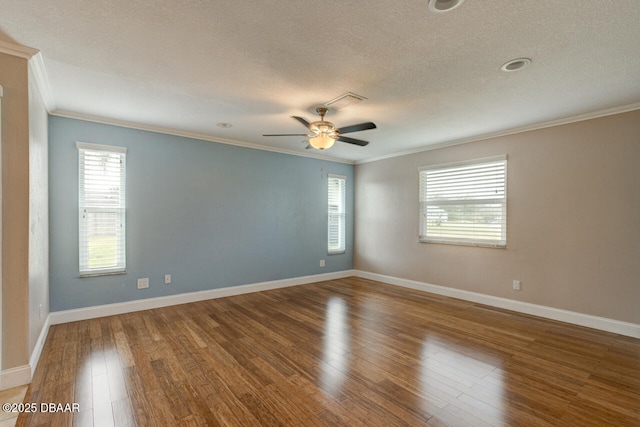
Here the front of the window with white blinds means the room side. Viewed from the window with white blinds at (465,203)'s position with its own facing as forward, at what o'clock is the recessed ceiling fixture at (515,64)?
The recessed ceiling fixture is roughly at 10 o'clock from the window with white blinds.

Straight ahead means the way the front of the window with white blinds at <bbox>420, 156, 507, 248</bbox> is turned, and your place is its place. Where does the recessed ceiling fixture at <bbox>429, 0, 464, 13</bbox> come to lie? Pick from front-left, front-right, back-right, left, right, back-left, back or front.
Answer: front-left

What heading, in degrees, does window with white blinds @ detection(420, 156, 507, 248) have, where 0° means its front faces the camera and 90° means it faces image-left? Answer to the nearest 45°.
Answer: approximately 45°

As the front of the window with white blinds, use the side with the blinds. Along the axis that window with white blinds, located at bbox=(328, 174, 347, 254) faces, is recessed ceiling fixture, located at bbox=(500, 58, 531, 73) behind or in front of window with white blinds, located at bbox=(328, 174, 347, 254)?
in front

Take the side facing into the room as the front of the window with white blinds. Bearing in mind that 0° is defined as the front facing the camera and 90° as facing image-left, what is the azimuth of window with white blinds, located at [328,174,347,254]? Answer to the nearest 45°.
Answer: approximately 315°

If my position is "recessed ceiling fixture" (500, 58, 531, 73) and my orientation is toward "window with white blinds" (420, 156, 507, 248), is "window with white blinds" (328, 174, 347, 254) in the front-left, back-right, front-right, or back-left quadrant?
front-left

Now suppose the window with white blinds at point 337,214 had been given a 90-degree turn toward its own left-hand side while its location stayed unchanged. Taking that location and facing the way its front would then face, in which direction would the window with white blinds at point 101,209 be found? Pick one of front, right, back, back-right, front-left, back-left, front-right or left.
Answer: back

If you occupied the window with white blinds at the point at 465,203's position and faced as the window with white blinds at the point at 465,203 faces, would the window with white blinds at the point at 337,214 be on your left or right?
on your right

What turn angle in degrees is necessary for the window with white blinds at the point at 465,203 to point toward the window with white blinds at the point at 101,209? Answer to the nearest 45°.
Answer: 0° — it already faces it

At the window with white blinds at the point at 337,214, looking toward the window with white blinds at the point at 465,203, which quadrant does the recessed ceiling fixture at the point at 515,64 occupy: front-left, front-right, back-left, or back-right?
front-right

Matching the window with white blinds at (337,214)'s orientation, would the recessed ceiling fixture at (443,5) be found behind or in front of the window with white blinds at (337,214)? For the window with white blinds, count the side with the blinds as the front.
in front

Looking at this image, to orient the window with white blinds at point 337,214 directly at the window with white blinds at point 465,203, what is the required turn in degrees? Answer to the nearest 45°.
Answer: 0° — it already faces it

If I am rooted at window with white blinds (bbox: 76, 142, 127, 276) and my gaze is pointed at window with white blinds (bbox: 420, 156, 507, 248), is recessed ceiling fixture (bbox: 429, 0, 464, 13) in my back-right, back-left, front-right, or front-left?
front-right

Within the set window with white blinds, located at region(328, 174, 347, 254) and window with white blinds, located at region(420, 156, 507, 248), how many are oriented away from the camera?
0
